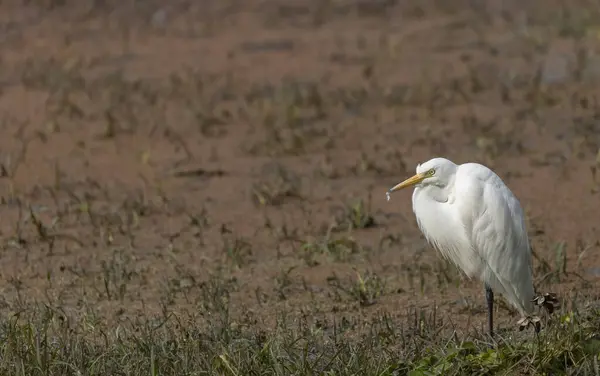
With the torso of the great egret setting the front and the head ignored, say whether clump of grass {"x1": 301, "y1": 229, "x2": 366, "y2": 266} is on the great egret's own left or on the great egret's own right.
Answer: on the great egret's own right

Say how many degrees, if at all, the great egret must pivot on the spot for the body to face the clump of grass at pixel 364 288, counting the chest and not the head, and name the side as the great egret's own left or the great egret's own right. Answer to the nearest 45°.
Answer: approximately 45° to the great egret's own right

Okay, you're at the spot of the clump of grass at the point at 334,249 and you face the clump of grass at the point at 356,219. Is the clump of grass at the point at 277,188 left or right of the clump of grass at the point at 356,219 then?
left

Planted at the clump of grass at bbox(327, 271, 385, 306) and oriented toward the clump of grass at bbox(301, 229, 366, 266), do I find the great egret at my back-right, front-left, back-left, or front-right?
back-right

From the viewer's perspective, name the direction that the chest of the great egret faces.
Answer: to the viewer's left

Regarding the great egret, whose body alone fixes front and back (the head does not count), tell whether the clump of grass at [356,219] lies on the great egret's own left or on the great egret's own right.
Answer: on the great egret's own right
